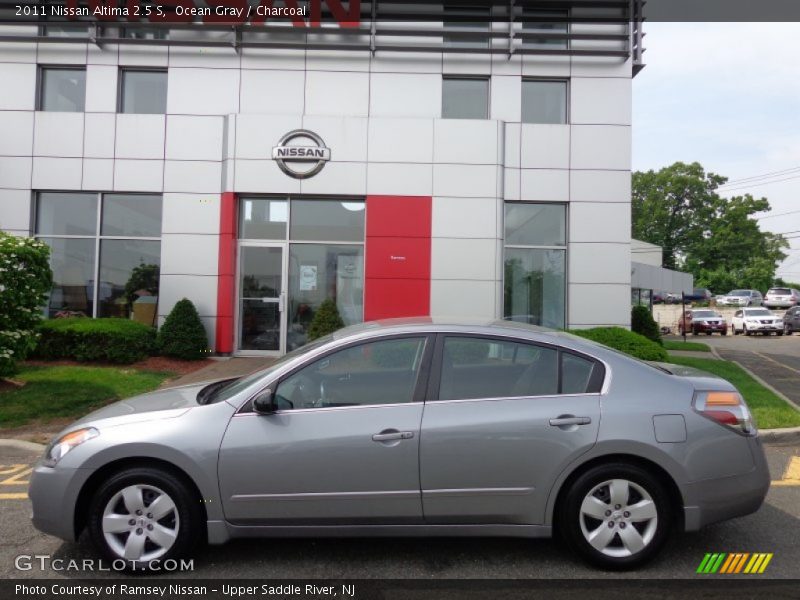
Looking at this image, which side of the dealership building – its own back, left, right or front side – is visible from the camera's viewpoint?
front

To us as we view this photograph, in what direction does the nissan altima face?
facing to the left of the viewer

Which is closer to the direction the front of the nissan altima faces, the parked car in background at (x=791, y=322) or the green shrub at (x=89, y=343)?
the green shrub

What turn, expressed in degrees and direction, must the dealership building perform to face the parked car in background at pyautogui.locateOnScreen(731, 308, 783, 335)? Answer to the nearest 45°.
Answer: approximately 135° to its left

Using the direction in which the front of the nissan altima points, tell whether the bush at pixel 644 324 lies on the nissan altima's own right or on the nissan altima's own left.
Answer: on the nissan altima's own right

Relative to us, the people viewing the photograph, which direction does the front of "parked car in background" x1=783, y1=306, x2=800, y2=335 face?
facing the viewer and to the left of the viewer

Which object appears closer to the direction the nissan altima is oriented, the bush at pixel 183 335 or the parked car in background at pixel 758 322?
the bush

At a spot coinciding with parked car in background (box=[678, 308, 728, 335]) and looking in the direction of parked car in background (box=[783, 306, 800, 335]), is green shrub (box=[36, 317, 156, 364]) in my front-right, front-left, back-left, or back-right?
back-right

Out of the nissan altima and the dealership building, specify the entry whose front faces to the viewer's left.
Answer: the nissan altima

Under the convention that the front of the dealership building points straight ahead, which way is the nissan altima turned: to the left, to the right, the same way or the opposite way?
to the right
